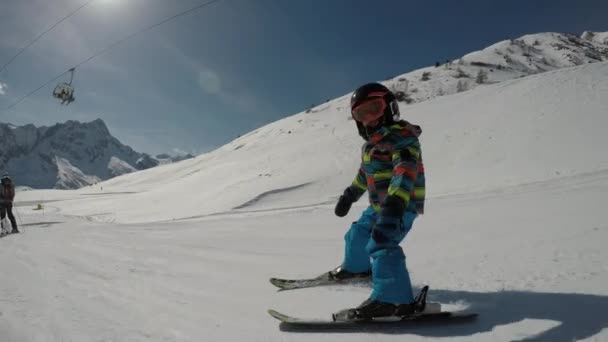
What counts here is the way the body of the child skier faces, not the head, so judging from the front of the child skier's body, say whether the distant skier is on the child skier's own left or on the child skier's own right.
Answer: on the child skier's own right

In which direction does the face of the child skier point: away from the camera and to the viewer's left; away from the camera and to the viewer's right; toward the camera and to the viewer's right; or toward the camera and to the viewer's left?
toward the camera and to the viewer's left

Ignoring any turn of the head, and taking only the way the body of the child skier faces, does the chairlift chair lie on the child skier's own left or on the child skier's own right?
on the child skier's own right

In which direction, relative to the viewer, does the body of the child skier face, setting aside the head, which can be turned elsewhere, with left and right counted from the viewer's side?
facing the viewer and to the left of the viewer
